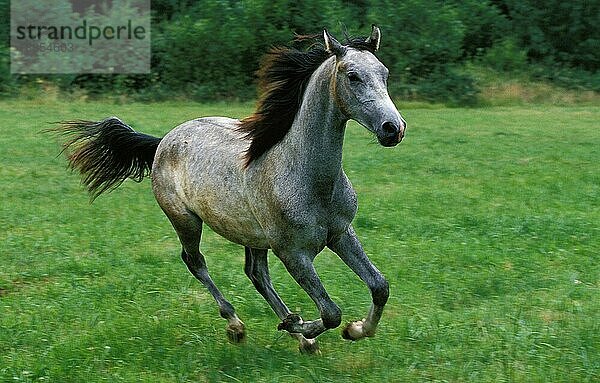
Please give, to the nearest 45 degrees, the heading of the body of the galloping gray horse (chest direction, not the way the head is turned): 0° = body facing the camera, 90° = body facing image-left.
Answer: approximately 315°
